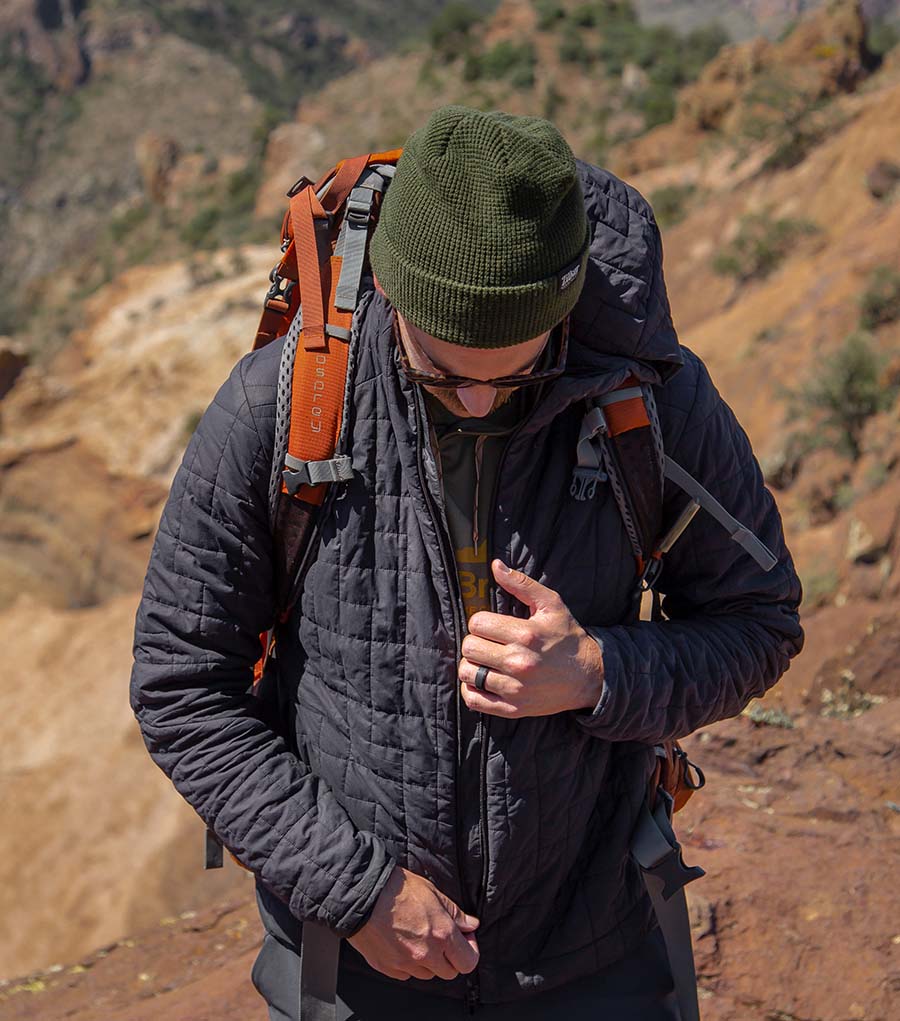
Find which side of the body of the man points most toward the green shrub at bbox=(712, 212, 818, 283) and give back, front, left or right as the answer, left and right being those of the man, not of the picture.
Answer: back

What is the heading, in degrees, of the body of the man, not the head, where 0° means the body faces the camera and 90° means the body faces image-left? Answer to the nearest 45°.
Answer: approximately 0°

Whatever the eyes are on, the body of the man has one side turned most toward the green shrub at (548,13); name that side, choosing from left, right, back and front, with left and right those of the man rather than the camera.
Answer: back

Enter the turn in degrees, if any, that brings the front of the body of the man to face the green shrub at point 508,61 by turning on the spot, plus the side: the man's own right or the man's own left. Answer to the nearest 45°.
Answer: approximately 180°

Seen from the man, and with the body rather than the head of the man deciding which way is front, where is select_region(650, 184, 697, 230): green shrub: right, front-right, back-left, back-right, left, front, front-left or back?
back

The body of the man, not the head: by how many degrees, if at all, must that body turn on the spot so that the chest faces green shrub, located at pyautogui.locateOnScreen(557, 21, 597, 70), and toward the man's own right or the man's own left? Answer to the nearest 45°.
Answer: approximately 180°

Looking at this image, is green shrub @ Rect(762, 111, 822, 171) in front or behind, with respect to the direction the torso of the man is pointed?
behind

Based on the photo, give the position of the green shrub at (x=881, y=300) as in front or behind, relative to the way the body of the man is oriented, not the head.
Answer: behind
